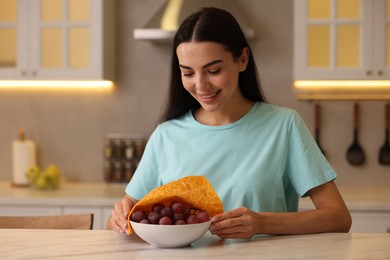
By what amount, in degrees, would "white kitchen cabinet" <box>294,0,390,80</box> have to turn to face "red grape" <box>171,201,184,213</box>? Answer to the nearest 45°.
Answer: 0° — it already faces it

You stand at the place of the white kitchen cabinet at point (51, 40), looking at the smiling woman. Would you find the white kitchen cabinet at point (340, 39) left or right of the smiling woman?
left

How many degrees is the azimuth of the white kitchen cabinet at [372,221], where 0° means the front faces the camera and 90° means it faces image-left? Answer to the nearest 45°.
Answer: approximately 0°
